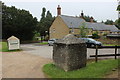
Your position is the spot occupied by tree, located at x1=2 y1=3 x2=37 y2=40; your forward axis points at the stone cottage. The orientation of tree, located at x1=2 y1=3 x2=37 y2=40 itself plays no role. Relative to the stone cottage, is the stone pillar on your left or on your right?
right

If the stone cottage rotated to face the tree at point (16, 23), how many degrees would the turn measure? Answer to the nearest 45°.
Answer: approximately 135° to its right

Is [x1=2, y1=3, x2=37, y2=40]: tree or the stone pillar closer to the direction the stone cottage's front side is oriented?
the stone pillar

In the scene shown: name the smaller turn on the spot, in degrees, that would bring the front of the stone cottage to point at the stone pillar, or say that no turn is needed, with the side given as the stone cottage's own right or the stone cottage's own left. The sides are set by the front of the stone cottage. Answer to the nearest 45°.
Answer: approximately 45° to the stone cottage's own right

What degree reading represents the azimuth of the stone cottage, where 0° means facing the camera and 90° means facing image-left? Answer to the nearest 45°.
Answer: approximately 315°
